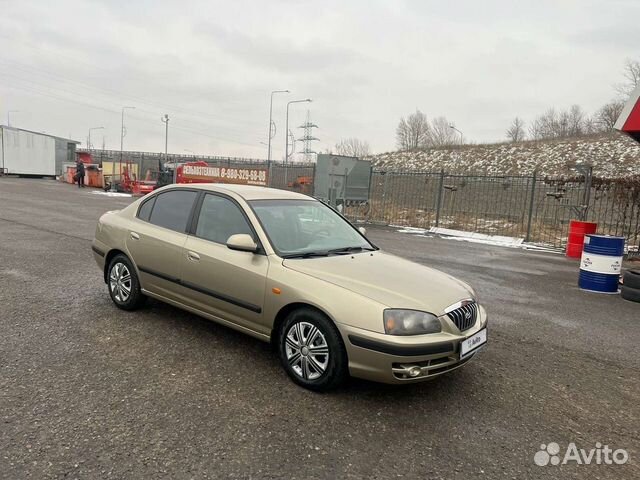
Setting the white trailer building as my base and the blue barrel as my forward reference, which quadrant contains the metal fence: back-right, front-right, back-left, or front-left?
front-left

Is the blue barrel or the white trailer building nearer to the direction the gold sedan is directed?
the blue barrel

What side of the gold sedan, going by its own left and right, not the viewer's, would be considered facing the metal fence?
left

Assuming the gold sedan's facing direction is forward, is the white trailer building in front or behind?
behind

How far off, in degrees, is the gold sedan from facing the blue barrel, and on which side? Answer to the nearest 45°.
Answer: approximately 90° to its left

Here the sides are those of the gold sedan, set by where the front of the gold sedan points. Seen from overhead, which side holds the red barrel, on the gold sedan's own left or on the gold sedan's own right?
on the gold sedan's own left
